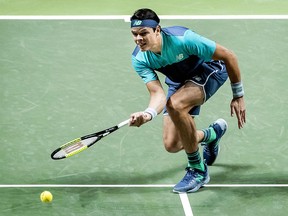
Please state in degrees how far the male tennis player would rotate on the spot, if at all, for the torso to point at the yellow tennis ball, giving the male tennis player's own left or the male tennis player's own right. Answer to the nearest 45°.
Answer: approximately 45° to the male tennis player's own right

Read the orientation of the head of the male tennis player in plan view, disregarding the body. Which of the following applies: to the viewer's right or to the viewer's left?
to the viewer's left

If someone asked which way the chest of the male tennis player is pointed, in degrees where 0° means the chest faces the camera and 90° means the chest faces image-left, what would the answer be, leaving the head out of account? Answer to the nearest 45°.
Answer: approximately 45°
